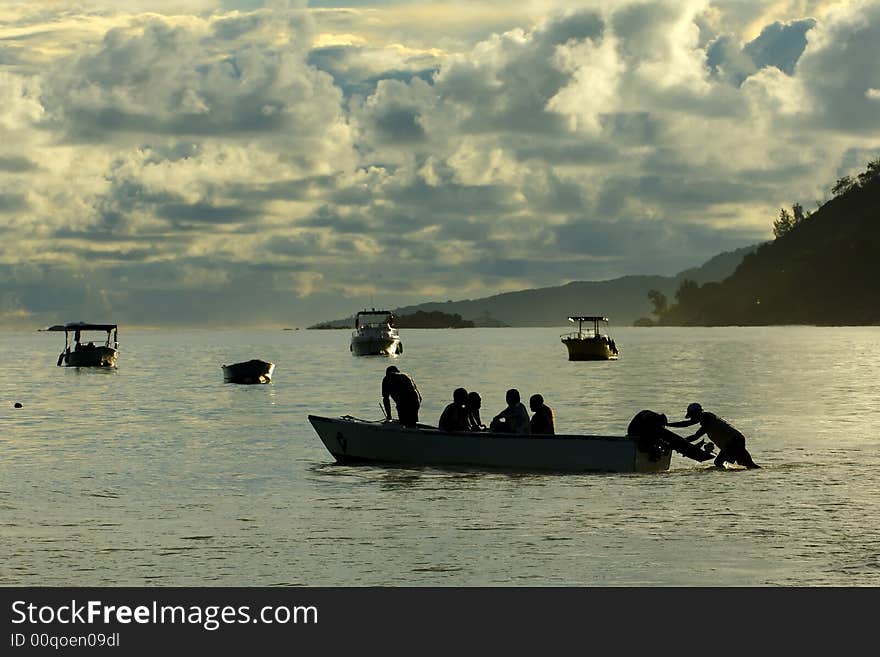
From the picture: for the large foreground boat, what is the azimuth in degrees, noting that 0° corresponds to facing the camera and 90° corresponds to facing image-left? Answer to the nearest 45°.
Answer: approximately 90°
